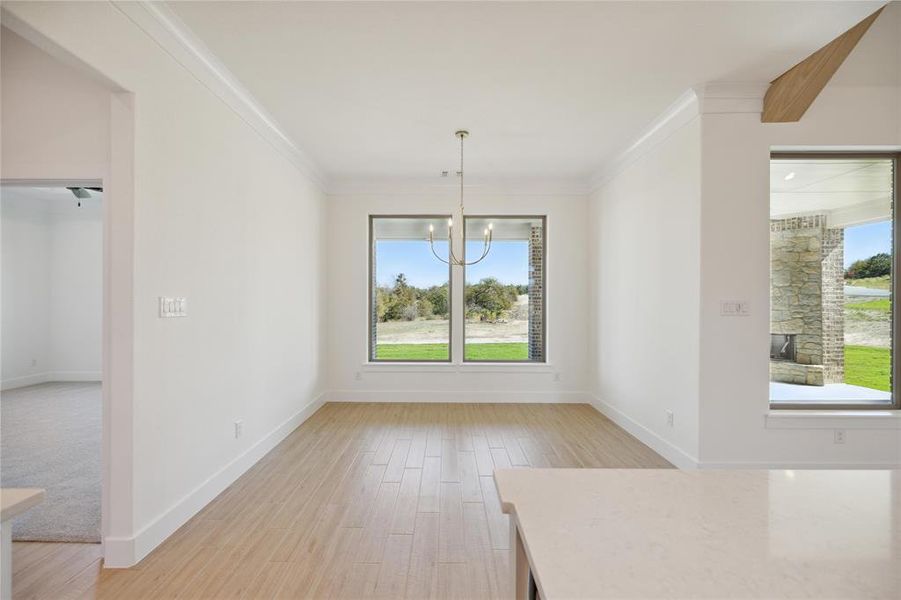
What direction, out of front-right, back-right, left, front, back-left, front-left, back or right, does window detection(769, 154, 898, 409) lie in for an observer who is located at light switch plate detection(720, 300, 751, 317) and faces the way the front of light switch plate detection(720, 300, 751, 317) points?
back-left

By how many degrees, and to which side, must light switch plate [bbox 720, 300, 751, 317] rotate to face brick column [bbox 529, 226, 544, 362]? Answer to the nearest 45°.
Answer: approximately 135° to its right

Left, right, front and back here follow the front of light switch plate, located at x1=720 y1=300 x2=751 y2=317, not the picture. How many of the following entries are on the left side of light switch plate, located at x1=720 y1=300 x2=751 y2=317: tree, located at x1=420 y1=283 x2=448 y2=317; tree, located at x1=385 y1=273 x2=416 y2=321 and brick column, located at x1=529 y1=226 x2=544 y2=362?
0

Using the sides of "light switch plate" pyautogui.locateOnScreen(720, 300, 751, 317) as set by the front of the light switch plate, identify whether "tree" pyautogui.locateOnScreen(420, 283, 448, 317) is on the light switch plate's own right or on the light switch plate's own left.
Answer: on the light switch plate's own right

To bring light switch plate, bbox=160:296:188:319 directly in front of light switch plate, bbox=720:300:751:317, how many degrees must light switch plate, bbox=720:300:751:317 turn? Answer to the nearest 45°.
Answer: approximately 45° to its right

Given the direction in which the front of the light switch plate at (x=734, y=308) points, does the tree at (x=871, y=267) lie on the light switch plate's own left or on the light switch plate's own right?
on the light switch plate's own left

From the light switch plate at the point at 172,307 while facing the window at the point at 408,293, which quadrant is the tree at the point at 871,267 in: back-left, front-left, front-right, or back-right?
front-right

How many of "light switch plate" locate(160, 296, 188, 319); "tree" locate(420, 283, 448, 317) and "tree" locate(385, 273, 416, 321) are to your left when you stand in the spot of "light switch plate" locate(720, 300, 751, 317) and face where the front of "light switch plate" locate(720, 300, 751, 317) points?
0

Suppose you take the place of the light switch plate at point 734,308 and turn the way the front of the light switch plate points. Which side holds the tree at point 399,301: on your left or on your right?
on your right

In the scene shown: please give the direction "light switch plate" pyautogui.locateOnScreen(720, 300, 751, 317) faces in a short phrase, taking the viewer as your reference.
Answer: facing the viewer

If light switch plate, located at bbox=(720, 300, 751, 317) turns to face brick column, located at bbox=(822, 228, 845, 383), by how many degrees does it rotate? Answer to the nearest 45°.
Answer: approximately 135° to its left
